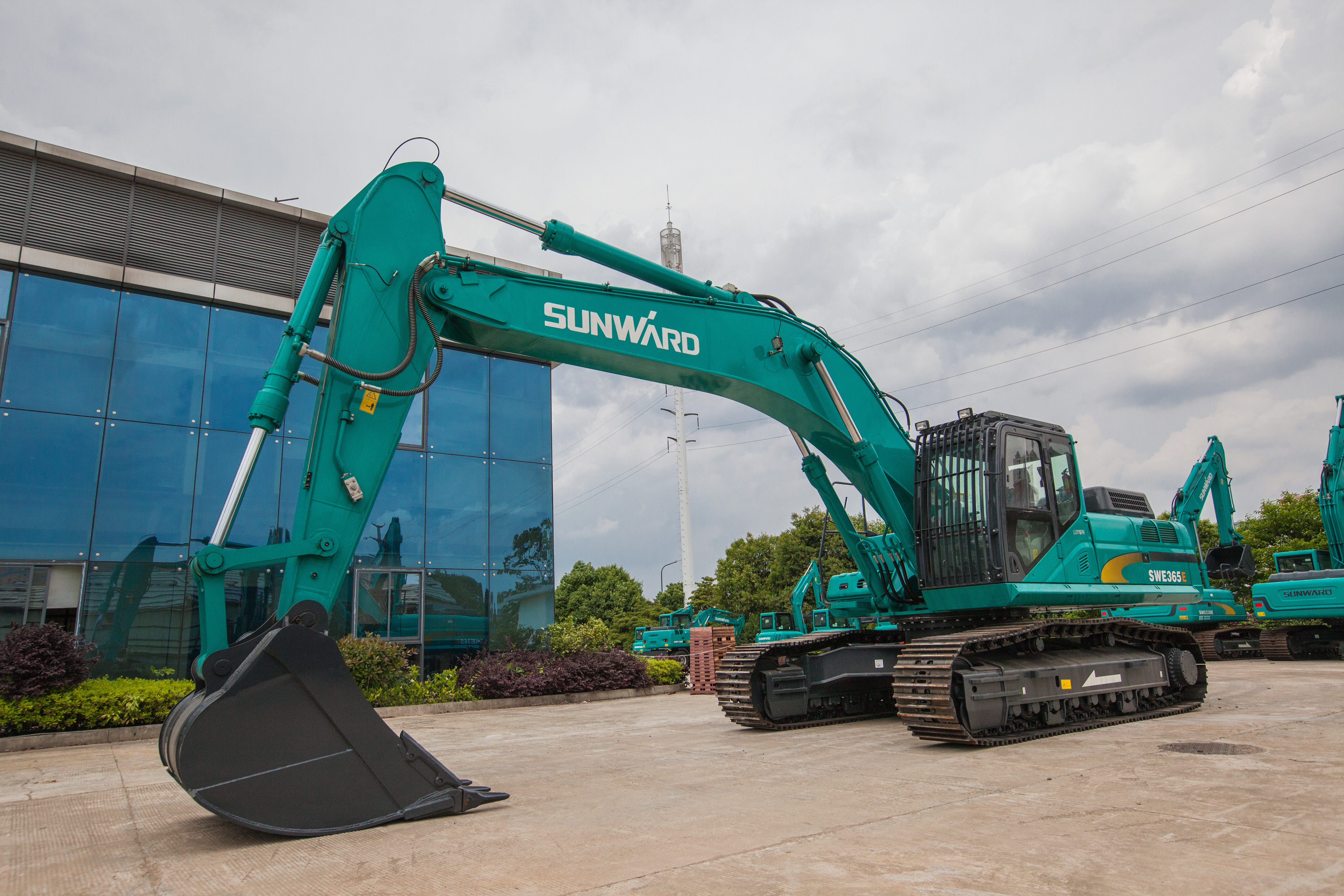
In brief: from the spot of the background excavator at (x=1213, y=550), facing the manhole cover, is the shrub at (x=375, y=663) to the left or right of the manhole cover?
right

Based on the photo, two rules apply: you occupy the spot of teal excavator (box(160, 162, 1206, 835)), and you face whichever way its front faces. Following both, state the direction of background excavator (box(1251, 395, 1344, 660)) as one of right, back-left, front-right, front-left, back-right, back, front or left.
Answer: back

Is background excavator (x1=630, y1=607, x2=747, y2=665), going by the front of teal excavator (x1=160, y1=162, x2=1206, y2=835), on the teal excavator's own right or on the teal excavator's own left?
on the teal excavator's own right

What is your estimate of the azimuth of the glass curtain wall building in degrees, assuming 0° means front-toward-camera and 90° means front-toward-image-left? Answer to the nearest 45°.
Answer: approximately 315°

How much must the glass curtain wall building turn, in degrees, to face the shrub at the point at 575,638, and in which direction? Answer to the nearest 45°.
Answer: approximately 45° to its left

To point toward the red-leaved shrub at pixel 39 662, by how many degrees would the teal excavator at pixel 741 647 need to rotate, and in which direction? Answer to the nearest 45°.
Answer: approximately 45° to its right

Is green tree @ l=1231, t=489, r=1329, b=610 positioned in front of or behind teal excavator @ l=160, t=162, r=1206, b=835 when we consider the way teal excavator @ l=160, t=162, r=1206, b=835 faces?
behind

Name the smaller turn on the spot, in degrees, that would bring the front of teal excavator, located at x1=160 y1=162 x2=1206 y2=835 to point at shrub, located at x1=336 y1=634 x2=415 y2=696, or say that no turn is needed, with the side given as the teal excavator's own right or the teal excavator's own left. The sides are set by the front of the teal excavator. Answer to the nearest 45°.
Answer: approximately 90° to the teal excavator's own right

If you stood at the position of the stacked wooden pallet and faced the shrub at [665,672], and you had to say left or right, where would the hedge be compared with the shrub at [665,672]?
left

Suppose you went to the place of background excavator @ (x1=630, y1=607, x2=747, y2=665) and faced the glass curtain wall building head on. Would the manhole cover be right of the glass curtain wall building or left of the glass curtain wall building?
left

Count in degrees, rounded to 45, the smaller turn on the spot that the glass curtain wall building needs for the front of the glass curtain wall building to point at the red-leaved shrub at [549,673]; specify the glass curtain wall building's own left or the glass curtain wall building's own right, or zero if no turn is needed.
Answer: approximately 45° to the glass curtain wall building's own left

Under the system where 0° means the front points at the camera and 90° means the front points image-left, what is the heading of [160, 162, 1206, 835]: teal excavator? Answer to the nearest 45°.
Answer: approximately 45°
